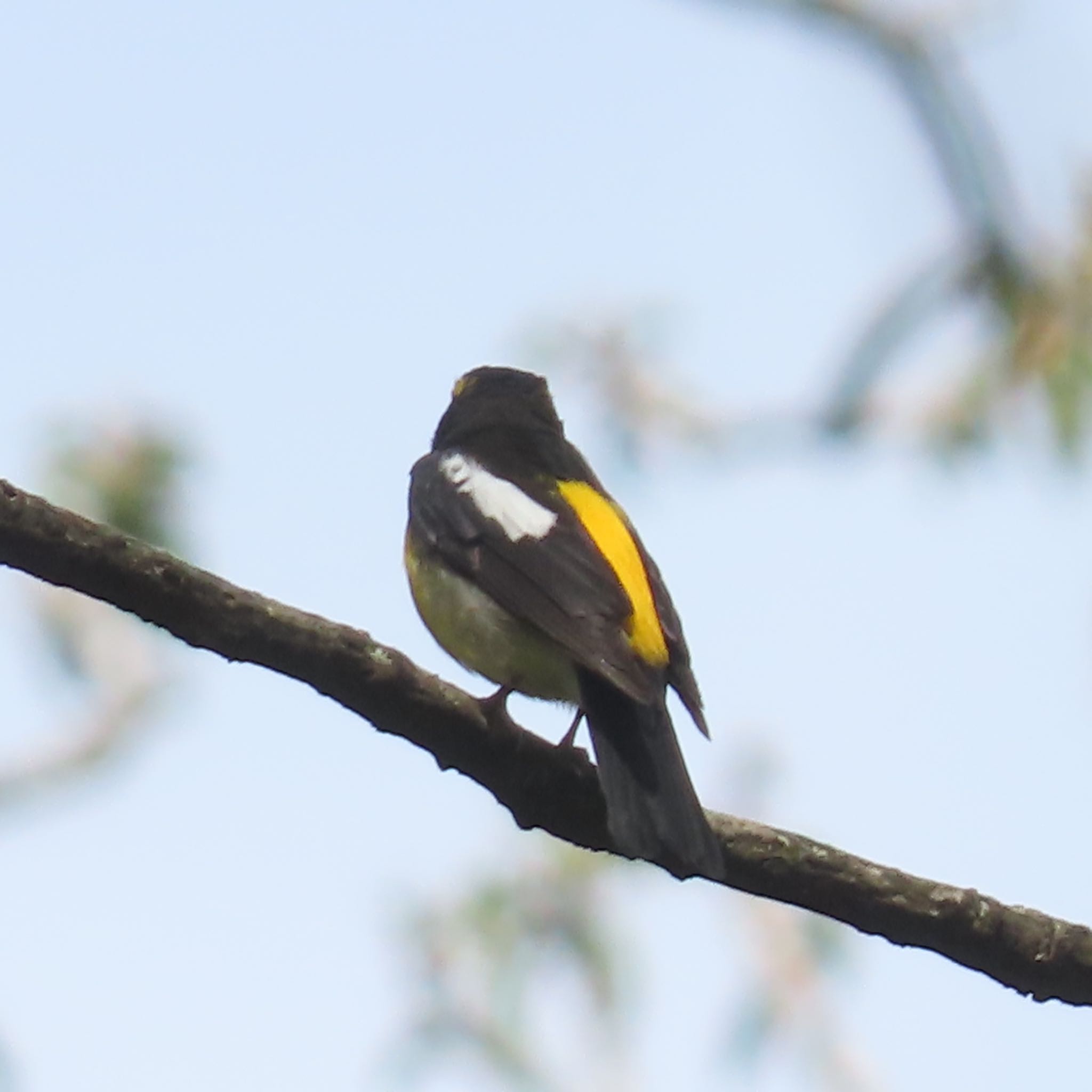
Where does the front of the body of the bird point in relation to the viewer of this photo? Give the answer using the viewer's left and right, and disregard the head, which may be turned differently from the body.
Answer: facing away from the viewer and to the left of the viewer
